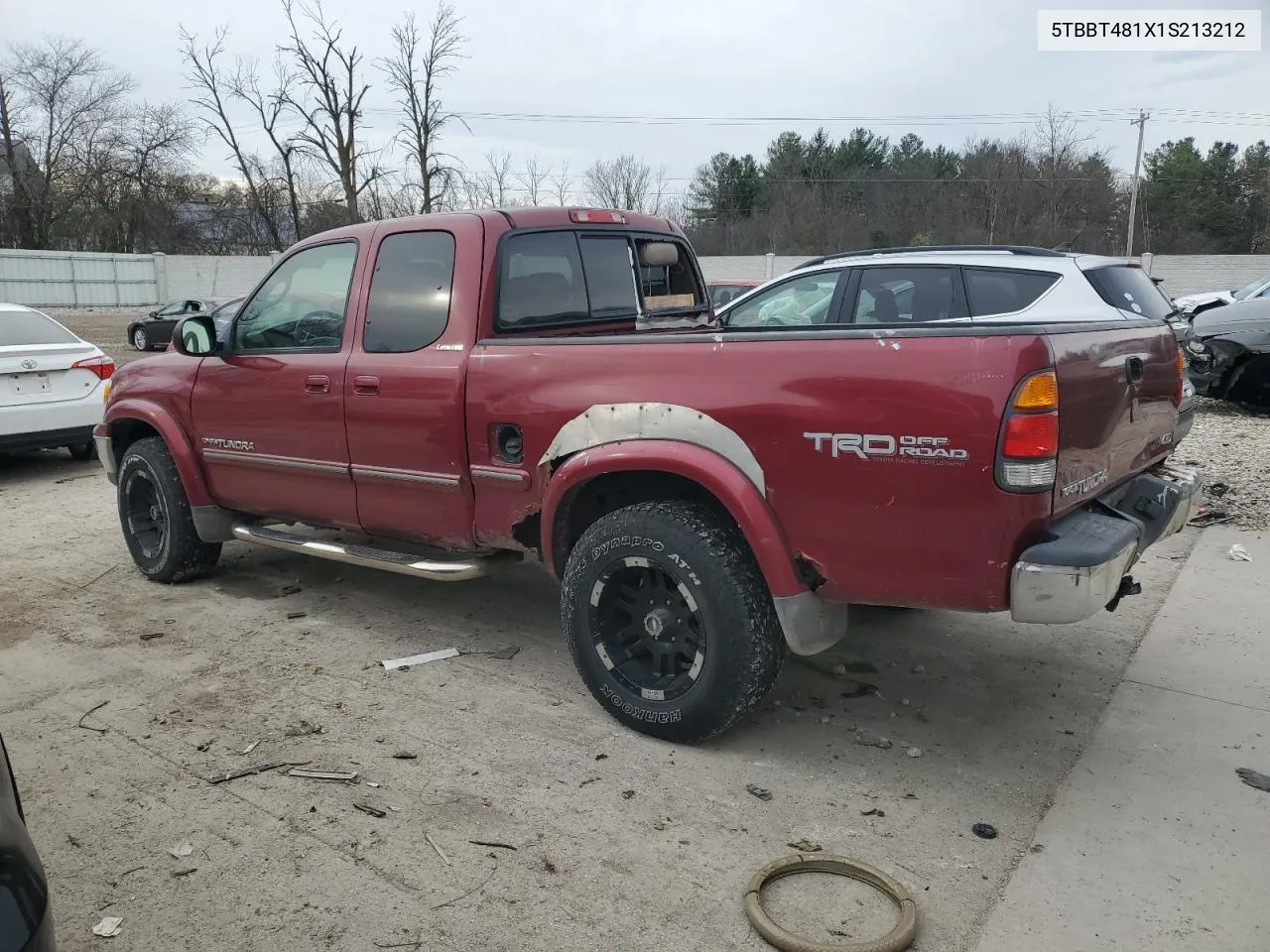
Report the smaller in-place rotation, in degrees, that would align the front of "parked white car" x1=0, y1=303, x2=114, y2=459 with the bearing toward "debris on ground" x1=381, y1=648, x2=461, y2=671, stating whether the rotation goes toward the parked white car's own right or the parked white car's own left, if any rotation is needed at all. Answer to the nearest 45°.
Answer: approximately 180°

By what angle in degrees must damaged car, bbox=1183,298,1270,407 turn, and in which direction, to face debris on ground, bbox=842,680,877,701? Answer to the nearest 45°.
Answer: approximately 90° to its left

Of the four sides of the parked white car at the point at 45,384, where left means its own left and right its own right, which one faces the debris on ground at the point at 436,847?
back

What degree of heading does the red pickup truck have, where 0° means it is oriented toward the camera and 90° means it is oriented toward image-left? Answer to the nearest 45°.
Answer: approximately 135°

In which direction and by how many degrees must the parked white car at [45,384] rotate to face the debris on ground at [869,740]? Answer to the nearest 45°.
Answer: approximately 180°

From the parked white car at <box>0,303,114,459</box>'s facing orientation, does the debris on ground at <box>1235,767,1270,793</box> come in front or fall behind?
behind

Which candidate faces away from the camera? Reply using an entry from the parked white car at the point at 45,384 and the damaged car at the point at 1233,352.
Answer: the parked white car

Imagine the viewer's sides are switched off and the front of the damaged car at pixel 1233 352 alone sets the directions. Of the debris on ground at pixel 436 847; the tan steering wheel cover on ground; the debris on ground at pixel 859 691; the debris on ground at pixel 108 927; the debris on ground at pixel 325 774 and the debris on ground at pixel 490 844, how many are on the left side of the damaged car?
6

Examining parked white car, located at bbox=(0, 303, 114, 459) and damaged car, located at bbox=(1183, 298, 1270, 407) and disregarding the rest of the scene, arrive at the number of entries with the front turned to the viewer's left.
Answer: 1

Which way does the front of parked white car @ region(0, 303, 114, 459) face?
away from the camera

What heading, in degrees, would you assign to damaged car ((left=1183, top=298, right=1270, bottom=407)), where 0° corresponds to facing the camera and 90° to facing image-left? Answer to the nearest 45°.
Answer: approximately 90°
